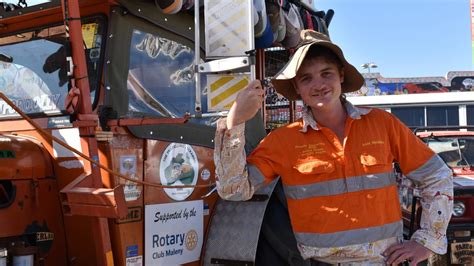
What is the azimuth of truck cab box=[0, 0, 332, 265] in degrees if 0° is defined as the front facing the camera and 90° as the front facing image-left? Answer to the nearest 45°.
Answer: approximately 45°

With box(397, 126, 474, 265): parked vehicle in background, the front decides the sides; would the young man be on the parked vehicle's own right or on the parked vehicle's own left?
on the parked vehicle's own right

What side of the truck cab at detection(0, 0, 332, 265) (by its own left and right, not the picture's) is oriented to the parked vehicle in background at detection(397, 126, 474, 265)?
back

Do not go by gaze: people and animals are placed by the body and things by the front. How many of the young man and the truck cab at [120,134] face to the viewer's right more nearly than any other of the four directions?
0

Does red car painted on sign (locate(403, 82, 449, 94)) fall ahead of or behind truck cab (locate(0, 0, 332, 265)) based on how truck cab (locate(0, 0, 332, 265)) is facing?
behind

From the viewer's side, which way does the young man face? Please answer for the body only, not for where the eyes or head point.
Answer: toward the camera

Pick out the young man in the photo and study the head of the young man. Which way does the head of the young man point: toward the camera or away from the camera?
toward the camera

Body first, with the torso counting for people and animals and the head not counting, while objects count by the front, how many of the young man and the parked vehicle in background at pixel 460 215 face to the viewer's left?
0

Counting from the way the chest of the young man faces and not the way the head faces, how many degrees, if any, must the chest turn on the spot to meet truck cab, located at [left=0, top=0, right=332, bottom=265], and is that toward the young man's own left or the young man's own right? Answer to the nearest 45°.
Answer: approximately 90° to the young man's own right

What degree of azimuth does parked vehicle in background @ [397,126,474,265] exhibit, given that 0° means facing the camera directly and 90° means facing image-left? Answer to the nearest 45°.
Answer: approximately 315°

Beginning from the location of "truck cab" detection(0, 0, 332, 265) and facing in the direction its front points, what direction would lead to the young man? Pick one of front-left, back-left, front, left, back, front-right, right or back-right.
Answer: left
